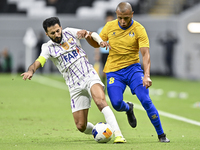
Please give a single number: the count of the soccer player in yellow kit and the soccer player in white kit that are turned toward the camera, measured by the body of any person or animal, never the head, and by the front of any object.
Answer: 2

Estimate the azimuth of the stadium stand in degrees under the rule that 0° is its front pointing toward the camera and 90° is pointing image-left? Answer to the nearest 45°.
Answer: approximately 0°

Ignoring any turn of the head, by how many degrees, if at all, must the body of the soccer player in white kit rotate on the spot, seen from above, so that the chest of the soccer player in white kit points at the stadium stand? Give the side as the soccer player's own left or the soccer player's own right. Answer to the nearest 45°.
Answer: approximately 180°

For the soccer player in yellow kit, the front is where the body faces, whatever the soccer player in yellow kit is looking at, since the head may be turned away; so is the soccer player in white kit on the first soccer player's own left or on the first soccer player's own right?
on the first soccer player's own right

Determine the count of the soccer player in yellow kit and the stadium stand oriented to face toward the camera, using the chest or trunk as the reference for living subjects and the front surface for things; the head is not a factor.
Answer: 2

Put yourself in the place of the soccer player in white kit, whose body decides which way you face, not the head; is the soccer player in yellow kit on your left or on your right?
on your left

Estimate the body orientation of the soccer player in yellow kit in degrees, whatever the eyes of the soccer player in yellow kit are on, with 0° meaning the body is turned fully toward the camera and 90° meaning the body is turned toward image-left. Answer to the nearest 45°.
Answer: approximately 0°

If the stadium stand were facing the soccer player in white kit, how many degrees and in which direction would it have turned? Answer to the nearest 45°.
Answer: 0° — it already faces them
